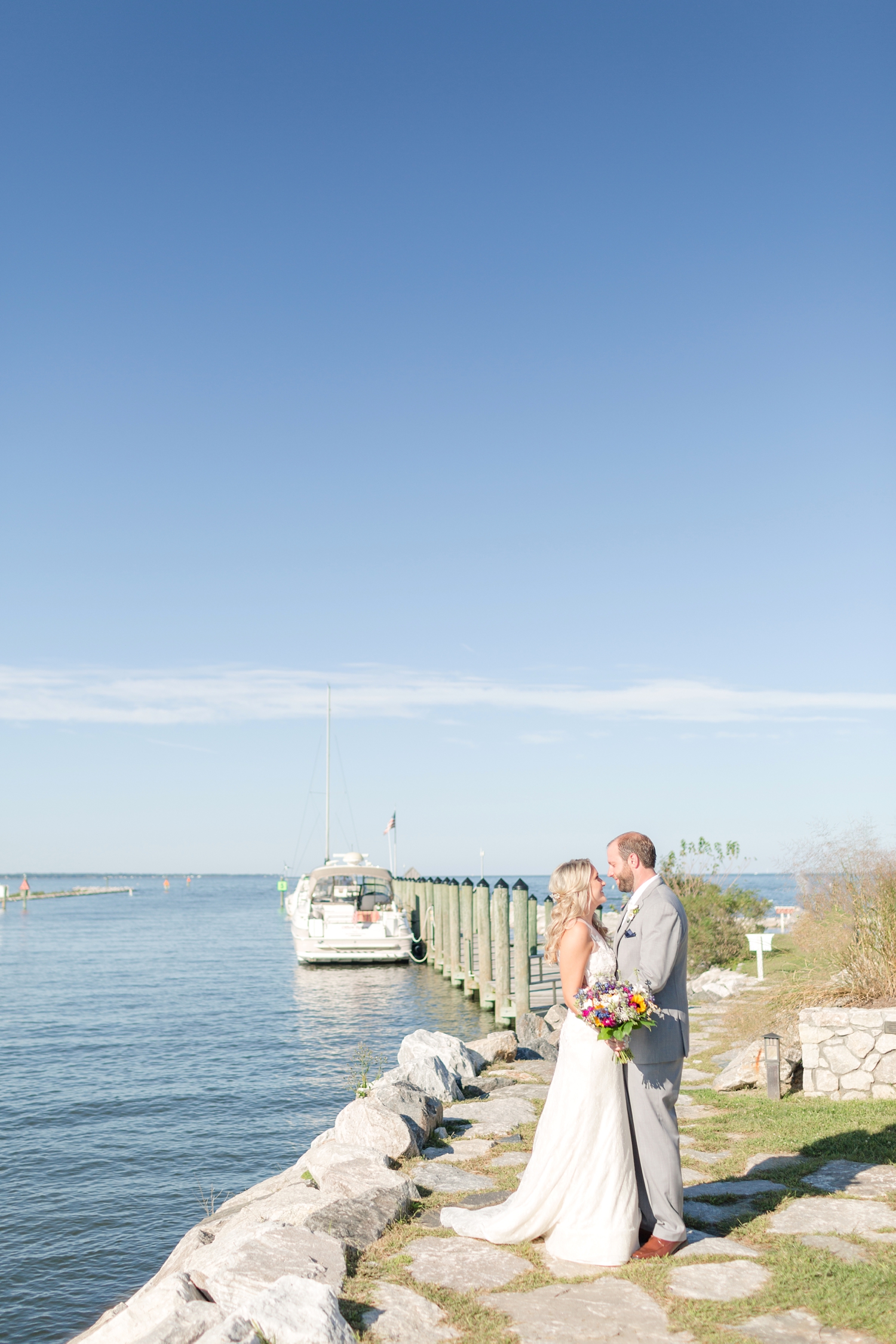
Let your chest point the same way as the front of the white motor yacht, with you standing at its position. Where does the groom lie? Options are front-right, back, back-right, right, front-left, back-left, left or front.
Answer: back

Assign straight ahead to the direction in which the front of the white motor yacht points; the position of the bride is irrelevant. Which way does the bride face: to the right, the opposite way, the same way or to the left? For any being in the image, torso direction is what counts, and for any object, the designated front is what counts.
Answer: to the right

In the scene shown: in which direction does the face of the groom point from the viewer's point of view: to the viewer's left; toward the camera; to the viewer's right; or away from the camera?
to the viewer's left

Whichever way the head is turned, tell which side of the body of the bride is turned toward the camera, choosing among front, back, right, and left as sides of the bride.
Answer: right

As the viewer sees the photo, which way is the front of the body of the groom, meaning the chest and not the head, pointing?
to the viewer's left

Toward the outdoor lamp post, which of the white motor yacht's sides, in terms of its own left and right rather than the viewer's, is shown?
back

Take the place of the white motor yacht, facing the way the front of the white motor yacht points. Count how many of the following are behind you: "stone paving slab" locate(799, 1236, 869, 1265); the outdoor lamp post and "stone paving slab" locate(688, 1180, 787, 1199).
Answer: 3

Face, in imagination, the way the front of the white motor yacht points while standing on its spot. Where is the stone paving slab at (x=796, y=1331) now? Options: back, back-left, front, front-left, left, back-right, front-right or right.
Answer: back

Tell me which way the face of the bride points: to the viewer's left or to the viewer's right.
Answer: to the viewer's right

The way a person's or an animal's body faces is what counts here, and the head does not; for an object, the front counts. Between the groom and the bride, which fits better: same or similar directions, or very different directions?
very different directions

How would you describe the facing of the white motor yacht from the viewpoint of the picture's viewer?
facing away from the viewer
